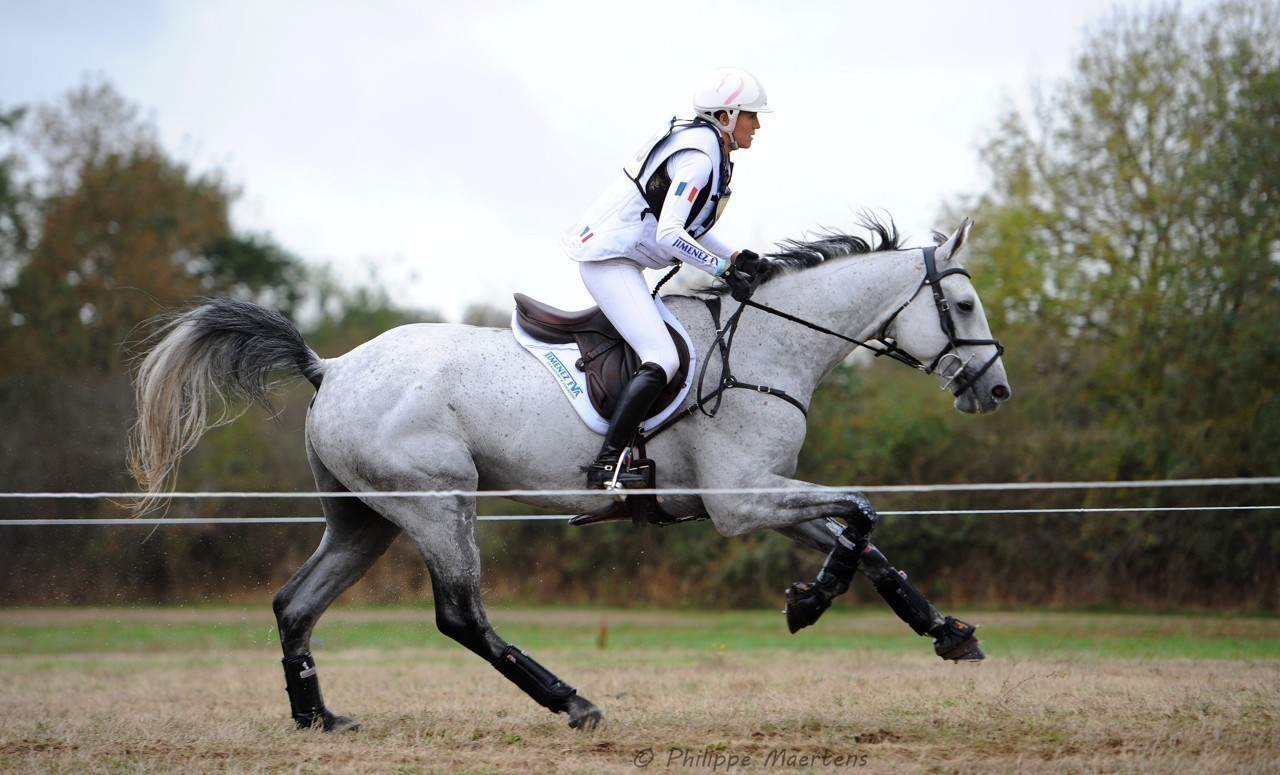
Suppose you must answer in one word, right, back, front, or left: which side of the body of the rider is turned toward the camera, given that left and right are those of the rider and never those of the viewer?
right

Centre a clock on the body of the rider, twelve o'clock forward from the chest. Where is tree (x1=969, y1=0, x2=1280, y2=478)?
The tree is roughly at 10 o'clock from the rider.

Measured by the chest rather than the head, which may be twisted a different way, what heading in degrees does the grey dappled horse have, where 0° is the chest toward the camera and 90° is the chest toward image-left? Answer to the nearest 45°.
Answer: approximately 270°

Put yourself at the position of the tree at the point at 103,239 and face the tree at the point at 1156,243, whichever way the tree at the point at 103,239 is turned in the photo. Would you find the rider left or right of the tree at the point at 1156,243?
right

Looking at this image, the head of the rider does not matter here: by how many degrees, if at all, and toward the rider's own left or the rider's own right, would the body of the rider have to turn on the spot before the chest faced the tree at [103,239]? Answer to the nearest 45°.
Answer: approximately 135° to the rider's own left

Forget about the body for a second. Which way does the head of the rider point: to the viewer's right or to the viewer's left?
to the viewer's right
